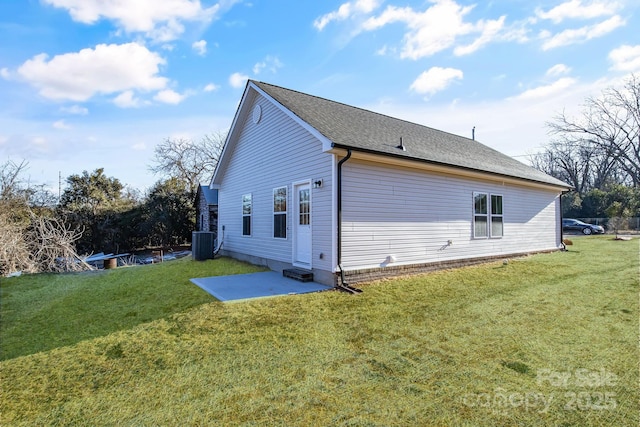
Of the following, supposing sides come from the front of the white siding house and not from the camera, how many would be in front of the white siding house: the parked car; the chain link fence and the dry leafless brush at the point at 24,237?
2

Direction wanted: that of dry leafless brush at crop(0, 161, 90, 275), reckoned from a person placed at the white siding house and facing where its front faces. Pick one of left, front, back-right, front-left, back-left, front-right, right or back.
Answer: back-left

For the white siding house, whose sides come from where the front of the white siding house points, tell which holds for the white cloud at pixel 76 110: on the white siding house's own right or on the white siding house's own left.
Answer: on the white siding house's own left

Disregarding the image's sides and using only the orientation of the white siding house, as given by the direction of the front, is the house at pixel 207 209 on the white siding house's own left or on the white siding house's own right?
on the white siding house's own left

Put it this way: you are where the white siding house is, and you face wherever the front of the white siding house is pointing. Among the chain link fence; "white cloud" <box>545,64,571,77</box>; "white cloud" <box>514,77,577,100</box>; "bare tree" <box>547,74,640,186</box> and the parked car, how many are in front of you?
5

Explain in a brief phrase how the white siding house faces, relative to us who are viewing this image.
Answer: facing away from the viewer and to the right of the viewer

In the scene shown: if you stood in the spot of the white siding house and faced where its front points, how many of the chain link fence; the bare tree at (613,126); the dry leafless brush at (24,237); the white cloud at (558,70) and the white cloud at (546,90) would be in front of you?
4

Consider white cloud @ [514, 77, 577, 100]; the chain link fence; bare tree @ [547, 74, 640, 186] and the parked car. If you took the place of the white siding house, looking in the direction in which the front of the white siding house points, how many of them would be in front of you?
4

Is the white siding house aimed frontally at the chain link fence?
yes

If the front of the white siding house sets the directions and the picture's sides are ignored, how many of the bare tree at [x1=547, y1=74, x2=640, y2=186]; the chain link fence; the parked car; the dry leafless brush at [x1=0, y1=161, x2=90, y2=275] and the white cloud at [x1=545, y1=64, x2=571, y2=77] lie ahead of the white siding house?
4

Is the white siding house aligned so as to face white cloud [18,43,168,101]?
no

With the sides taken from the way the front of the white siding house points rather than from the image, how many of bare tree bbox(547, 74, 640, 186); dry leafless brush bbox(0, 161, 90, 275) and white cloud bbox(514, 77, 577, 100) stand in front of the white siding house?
2

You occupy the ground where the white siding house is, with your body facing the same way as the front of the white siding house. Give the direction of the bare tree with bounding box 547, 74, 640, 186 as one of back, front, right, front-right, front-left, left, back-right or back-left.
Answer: front

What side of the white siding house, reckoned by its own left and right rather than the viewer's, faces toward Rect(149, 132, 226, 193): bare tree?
left

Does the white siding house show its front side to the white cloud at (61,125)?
no

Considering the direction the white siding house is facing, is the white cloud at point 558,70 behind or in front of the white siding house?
in front

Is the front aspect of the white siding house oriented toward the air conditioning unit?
no
